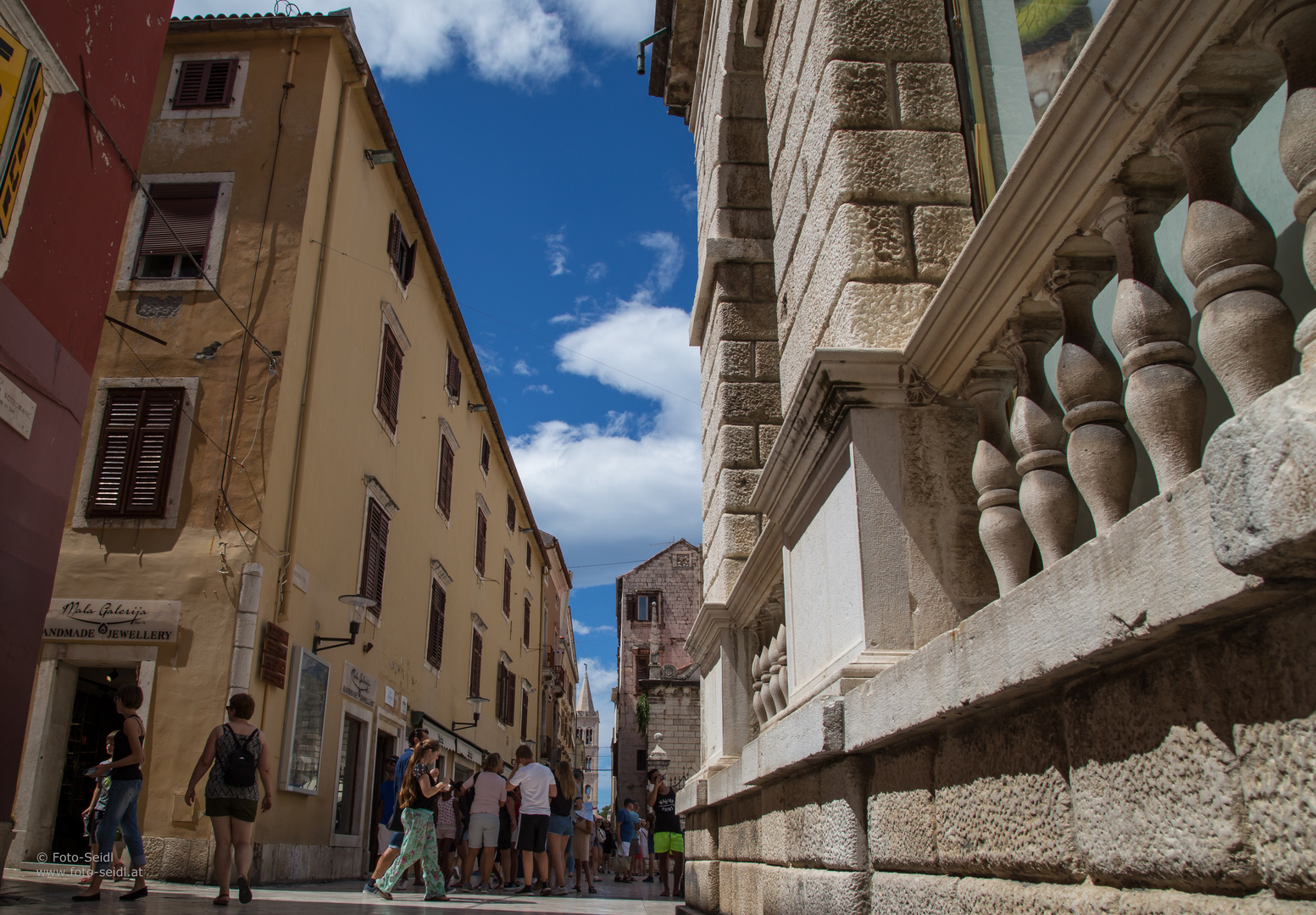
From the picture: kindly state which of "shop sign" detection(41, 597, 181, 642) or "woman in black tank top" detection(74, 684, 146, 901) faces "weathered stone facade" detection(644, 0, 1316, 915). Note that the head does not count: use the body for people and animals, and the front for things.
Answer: the shop sign

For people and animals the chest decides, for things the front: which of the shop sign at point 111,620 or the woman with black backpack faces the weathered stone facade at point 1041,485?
the shop sign

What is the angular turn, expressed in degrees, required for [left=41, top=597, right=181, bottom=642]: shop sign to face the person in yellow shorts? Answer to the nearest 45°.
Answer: approximately 90° to its left

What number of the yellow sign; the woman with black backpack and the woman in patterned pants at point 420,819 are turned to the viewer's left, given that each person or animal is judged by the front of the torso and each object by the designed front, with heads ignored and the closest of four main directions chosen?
0

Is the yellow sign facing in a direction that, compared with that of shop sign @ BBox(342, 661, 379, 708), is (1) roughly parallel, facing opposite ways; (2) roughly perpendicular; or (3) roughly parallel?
roughly parallel

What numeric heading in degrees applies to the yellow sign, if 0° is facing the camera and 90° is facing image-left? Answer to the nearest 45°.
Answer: approximately 315°

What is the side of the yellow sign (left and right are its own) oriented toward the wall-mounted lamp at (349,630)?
left

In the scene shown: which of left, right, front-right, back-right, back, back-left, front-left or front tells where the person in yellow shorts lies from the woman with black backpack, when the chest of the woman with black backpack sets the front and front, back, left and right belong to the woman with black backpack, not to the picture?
front-right

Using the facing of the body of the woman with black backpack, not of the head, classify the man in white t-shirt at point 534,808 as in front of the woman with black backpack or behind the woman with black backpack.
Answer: in front

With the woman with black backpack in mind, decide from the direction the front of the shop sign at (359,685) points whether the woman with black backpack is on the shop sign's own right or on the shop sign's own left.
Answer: on the shop sign's own right

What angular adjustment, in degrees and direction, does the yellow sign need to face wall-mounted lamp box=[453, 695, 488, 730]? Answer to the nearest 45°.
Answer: approximately 90° to its left

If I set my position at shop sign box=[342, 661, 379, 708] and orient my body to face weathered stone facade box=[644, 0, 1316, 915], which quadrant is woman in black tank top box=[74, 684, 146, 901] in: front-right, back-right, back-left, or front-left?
front-right

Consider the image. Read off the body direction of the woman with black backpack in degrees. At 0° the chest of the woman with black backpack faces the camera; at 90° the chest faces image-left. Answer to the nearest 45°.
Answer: approximately 180°

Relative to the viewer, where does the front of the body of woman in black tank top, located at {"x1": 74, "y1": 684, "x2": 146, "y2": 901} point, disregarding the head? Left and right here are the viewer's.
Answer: facing to the left of the viewer
